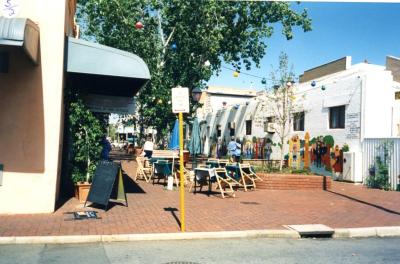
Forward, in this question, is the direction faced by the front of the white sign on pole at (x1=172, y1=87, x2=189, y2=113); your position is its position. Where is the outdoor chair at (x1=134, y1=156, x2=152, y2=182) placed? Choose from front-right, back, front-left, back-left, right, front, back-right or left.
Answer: back

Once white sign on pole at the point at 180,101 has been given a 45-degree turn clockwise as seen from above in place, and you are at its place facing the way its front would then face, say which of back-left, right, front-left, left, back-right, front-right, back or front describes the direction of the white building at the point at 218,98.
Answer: back-right

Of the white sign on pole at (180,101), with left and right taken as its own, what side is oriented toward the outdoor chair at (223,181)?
back

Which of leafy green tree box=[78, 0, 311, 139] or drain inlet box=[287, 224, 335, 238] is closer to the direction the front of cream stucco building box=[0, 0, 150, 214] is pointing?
the drain inlet

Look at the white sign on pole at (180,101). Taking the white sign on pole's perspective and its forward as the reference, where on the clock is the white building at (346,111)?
The white building is roughly at 7 o'clock from the white sign on pole.

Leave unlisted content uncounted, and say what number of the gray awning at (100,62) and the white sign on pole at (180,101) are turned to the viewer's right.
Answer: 1

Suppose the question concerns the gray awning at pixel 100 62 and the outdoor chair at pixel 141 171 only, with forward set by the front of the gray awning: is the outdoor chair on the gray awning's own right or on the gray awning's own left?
on the gray awning's own left

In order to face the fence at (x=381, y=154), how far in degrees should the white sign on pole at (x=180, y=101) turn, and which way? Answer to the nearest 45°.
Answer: approximately 135° to its left

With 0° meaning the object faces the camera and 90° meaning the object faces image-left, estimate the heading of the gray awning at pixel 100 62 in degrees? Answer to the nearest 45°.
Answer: approximately 270°

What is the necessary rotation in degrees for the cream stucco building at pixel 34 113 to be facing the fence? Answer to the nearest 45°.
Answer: approximately 90° to its left

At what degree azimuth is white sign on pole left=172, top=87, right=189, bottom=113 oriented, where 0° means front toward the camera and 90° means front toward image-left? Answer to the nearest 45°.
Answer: approximately 0°
